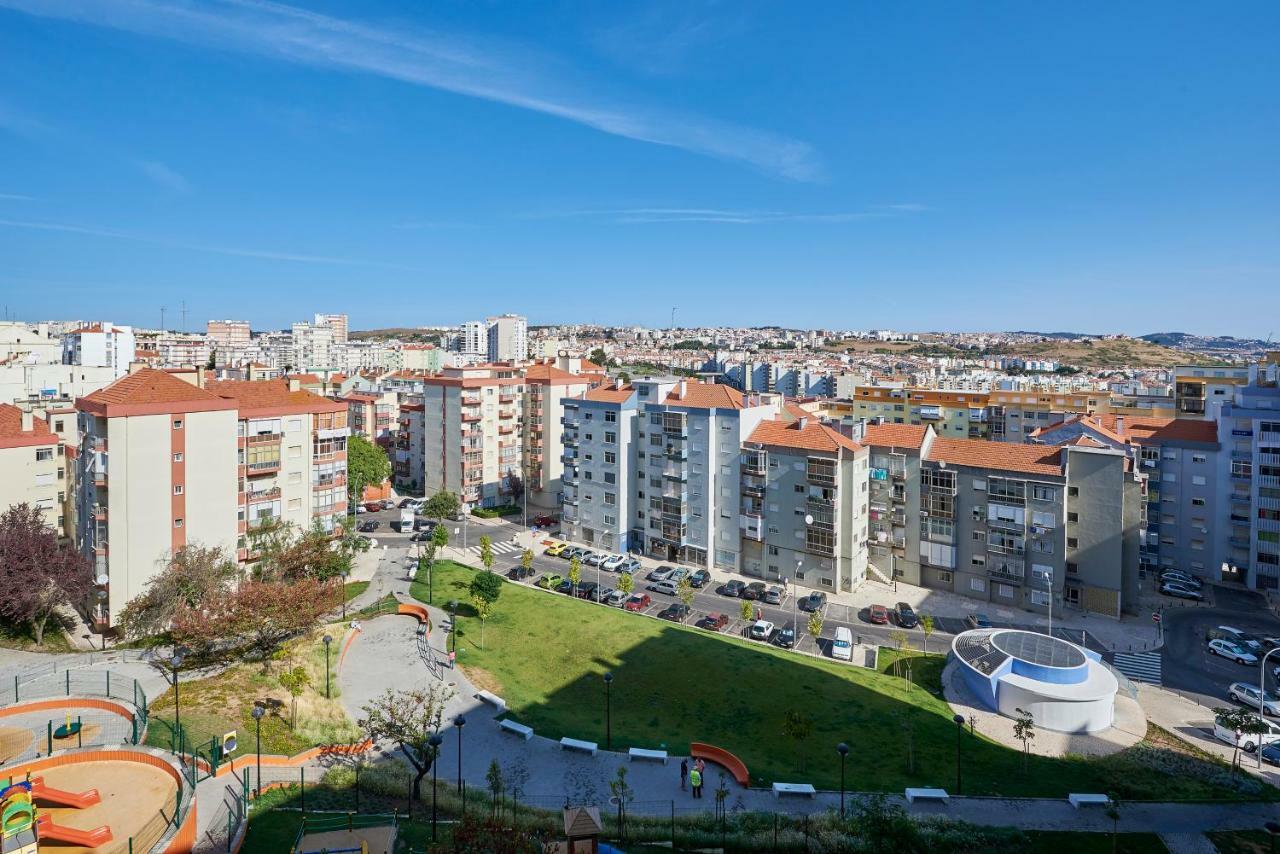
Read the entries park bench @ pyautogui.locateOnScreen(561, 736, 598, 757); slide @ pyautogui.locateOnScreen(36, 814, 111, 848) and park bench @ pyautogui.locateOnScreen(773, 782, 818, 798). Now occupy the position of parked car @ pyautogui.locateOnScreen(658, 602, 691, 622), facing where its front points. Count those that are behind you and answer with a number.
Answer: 0

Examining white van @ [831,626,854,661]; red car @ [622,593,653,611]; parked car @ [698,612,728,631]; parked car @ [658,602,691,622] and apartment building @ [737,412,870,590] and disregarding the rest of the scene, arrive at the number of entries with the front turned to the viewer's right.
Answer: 0

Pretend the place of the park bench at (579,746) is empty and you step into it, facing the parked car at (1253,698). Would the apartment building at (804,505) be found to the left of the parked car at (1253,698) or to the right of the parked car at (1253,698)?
left

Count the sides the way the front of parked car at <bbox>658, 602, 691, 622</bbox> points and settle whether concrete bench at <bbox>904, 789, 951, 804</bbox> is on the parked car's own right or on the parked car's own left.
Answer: on the parked car's own left

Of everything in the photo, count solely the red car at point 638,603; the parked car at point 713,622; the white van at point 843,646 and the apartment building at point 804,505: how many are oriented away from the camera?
0

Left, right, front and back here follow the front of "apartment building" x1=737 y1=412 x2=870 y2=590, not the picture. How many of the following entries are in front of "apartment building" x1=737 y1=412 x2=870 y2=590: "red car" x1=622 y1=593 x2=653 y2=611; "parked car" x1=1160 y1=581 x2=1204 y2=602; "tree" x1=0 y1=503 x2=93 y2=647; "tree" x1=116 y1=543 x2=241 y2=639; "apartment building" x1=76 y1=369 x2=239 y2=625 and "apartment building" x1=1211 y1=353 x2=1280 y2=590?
4

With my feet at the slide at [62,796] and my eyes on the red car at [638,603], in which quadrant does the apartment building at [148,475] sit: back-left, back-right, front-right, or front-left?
front-left

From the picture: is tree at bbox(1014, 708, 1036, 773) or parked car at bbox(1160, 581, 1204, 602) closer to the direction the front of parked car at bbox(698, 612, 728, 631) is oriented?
the tree

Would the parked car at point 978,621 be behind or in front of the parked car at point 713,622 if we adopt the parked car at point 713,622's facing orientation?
behind

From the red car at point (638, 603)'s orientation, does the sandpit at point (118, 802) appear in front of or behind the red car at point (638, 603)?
in front

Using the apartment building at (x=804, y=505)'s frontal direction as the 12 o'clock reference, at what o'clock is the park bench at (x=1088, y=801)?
The park bench is roughly at 10 o'clock from the apartment building.
